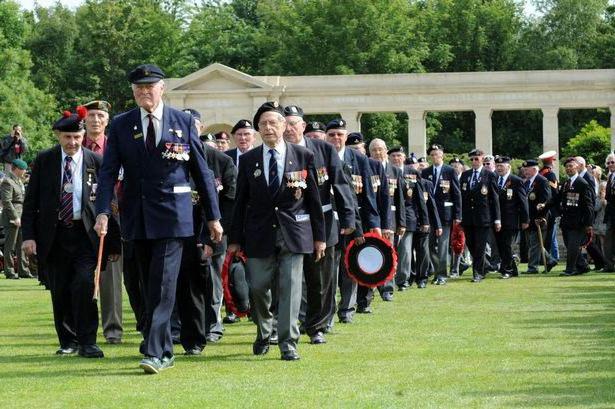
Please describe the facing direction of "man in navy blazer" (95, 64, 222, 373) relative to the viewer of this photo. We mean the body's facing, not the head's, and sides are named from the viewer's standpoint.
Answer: facing the viewer

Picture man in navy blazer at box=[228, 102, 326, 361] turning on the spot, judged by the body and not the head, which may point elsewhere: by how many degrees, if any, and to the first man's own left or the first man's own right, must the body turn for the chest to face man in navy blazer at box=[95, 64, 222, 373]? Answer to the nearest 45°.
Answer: approximately 45° to the first man's own right

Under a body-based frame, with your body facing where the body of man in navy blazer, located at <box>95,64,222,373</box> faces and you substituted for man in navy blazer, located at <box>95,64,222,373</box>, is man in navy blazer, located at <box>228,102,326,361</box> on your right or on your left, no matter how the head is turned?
on your left

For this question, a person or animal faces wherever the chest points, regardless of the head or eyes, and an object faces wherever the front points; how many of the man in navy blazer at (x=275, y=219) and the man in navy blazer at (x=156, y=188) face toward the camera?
2

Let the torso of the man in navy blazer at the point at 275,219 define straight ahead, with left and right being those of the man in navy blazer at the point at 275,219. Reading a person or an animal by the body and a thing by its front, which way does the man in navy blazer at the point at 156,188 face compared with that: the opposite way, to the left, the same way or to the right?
the same way

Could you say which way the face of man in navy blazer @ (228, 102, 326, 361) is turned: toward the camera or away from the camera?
toward the camera

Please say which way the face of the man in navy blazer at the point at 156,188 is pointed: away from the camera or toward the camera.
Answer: toward the camera
